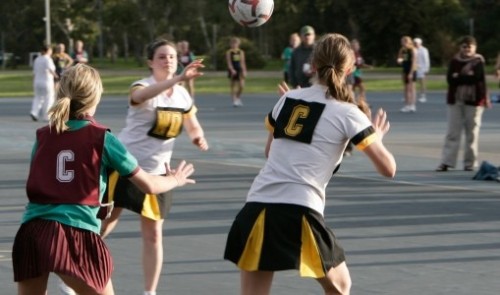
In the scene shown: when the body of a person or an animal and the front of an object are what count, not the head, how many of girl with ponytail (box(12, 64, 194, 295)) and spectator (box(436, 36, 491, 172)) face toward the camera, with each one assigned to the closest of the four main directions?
1

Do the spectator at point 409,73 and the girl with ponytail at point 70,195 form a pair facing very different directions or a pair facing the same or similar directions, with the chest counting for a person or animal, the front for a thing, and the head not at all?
very different directions

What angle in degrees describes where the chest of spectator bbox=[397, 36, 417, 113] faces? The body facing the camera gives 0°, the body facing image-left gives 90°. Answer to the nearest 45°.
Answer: approximately 45°

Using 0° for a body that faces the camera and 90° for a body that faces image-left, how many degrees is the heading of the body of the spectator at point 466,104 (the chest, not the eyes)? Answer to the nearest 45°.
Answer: approximately 0°

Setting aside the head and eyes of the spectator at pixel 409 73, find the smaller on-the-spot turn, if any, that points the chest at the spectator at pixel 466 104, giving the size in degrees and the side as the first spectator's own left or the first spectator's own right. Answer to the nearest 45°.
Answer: approximately 45° to the first spectator's own left

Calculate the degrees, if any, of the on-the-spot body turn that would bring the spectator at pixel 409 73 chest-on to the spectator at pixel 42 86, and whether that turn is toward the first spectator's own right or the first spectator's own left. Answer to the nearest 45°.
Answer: approximately 45° to the first spectator's own right

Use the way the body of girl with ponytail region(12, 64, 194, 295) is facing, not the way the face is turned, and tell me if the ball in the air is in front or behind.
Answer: in front

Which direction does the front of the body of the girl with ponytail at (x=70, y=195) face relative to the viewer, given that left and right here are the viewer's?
facing away from the viewer and to the right of the viewer

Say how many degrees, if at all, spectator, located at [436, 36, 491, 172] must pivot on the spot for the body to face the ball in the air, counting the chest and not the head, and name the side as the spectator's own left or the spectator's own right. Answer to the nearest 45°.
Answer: approximately 45° to the spectator's own right

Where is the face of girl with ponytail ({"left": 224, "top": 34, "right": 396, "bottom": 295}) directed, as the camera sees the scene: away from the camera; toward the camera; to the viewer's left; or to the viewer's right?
away from the camera

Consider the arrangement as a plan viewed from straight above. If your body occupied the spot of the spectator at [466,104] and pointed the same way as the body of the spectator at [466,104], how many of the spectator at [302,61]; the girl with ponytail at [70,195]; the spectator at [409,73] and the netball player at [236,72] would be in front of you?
1

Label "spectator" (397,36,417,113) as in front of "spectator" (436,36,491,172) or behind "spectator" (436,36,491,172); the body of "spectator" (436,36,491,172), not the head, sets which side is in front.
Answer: behind
